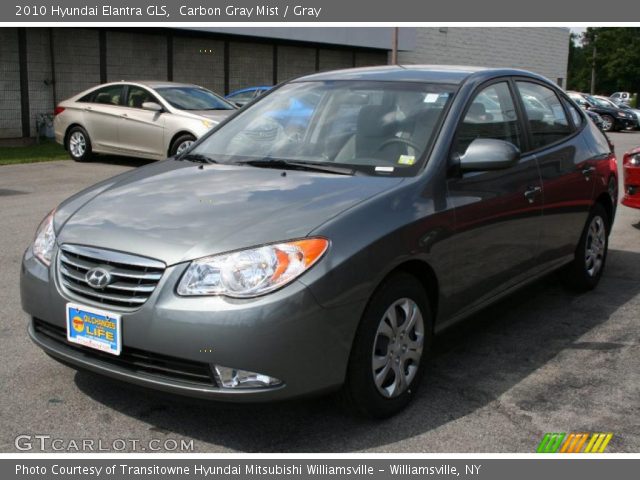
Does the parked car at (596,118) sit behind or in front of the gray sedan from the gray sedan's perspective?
behind

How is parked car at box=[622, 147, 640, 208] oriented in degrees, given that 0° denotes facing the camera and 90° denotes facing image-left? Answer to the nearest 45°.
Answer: approximately 45°

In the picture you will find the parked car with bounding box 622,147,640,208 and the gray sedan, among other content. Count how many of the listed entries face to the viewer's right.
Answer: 0

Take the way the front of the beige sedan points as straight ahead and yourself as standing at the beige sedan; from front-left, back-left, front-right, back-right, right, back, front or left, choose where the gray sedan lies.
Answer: front-right

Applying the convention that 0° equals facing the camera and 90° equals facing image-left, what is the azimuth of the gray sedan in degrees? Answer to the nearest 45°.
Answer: approximately 45°

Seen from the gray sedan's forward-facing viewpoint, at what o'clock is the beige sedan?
The beige sedan is roughly at 4 o'clock from the gray sedan.

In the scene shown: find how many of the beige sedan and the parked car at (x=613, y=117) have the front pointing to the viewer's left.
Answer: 0

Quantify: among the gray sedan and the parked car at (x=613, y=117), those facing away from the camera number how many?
0

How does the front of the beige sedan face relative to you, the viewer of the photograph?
facing the viewer and to the right of the viewer

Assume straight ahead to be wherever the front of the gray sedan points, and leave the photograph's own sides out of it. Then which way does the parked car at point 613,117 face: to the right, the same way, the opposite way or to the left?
to the left

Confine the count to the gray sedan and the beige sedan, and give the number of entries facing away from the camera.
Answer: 0
